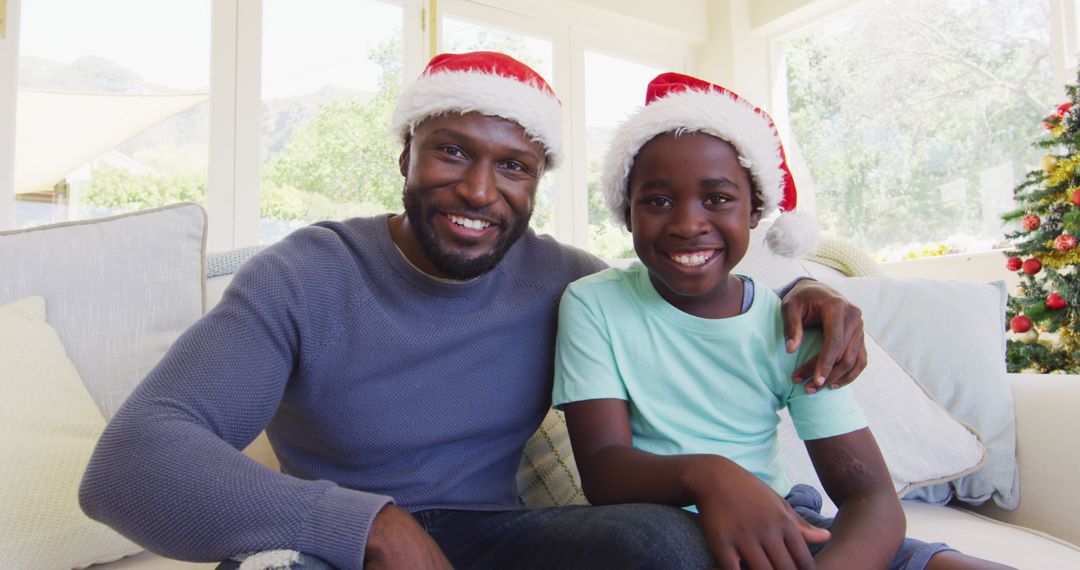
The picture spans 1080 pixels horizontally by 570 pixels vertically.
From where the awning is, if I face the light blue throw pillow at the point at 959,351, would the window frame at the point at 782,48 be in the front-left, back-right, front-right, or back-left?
front-left

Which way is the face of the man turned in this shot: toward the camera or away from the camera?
toward the camera

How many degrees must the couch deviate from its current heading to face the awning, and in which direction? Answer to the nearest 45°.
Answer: approximately 135° to its right

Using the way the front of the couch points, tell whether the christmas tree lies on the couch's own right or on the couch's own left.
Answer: on the couch's own left

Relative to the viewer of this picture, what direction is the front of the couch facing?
facing the viewer

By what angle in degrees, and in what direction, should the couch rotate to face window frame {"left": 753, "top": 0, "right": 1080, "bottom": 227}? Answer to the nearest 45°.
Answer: approximately 135° to its left
